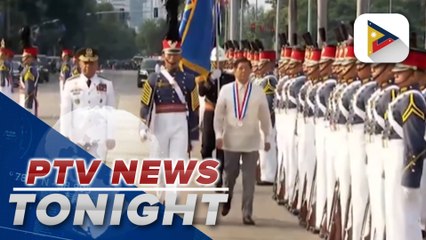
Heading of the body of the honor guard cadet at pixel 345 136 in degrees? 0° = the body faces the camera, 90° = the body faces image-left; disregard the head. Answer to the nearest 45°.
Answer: approximately 90°

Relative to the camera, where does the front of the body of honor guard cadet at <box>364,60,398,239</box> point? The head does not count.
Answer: to the viewer's left

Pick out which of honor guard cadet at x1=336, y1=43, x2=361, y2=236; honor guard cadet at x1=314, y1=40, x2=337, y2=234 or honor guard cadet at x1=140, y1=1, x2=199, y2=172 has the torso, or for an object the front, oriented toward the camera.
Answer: honor guard cadet at x1=140, y1=1, x2=199, y2=172

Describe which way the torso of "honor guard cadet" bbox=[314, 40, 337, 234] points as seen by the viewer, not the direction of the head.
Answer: to the viewer's left

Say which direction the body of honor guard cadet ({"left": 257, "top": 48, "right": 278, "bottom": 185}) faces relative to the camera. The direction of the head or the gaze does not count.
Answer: to the viewer's left

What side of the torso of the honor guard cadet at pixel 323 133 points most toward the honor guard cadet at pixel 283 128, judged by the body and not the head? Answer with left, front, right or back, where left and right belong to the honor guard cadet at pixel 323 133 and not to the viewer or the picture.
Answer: right

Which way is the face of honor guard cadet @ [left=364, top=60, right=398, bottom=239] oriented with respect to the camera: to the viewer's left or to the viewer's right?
to the viewer's left

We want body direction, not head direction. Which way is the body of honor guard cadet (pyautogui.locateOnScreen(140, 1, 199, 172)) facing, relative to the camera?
toward the camera

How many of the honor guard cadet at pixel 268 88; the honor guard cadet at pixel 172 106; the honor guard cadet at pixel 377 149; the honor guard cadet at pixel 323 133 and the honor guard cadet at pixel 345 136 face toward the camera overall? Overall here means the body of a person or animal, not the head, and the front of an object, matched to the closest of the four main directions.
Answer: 1
